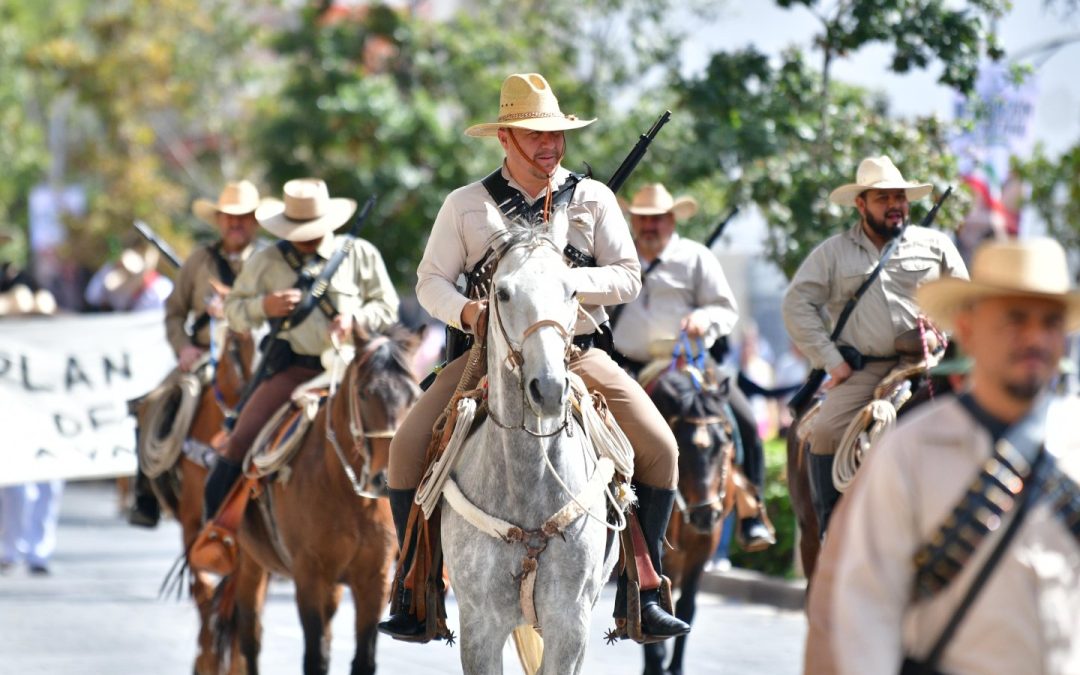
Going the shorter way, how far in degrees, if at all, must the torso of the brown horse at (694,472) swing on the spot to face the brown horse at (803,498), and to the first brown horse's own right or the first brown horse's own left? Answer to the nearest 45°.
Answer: approximately 45° to the first brown horse's own left

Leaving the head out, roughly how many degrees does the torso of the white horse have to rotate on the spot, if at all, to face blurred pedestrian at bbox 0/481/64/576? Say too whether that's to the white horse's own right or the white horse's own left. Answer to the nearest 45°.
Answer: approximately 135° to the white horse's own right

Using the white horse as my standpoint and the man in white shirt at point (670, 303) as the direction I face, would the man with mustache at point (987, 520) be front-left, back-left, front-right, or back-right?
back-right
